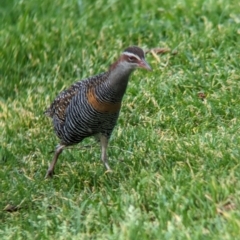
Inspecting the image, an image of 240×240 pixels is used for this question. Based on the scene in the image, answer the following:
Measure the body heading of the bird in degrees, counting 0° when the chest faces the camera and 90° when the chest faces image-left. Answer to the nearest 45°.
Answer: approximately 315°
